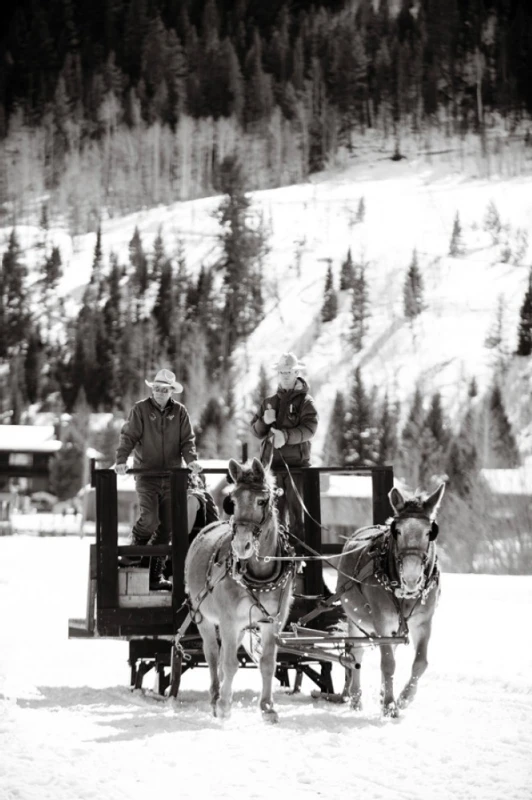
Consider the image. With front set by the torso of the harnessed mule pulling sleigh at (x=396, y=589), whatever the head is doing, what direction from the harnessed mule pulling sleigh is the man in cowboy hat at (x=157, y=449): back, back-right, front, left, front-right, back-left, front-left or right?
back

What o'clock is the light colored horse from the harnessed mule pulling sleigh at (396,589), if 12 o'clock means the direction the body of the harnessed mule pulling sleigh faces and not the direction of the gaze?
The light colored horse is roughly at 4 o'clock from the harnessed mule pulling sleigh.

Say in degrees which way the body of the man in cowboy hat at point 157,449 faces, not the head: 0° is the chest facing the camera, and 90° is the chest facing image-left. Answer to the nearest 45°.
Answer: approximately 0°

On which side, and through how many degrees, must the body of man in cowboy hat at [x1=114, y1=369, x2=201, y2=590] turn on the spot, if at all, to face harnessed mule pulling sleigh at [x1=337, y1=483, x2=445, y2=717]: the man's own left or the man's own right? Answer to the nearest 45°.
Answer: approximately 45° to the man's own left

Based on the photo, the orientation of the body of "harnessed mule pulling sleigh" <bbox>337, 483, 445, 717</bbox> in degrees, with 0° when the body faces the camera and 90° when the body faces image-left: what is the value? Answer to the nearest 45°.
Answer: approximately 315°

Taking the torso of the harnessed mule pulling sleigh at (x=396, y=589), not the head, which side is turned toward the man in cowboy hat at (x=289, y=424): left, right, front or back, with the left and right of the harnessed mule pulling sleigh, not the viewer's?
back

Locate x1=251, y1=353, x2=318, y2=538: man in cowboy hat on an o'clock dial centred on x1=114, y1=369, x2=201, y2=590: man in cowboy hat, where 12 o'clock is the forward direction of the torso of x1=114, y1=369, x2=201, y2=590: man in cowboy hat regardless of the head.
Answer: x1=251, y1=353, x2=318, y2=538: man in cowboy hat is roughly at 10 o'clock from x1=114, y1=369, x2=201, y2=590: man in cowboy hat.

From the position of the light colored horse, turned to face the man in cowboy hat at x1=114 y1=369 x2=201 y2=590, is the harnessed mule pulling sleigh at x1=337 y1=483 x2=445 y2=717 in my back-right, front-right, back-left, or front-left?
back-right
